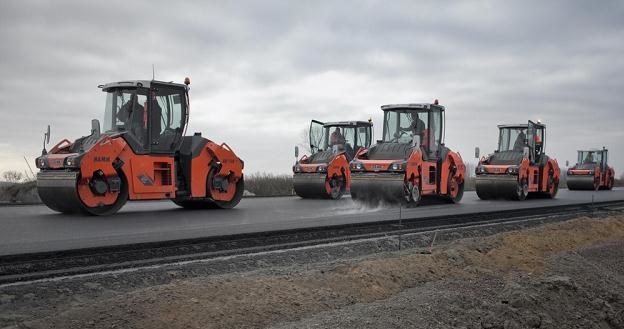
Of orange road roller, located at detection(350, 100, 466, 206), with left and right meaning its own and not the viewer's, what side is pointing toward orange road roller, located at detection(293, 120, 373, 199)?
right

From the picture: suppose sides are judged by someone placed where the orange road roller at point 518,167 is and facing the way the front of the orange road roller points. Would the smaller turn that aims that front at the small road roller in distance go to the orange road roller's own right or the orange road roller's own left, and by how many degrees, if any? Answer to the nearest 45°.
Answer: approximately 135° to the orange road roller's own right

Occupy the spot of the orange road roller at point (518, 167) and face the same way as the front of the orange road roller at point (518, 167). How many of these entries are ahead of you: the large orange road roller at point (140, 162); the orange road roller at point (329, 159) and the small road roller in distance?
2

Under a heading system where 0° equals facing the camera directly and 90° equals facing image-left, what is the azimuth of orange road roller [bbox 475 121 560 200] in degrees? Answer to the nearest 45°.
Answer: approximately 45°

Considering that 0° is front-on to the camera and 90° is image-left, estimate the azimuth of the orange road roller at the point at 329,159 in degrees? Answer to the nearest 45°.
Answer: approximately 45°

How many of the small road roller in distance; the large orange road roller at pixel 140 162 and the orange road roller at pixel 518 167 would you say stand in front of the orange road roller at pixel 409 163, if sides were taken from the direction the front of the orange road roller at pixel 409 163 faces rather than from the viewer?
1
